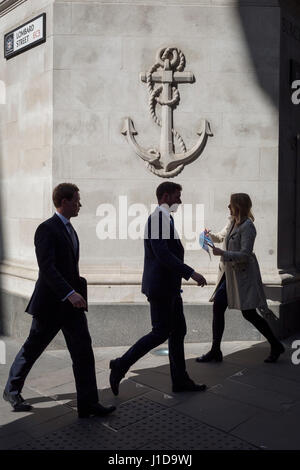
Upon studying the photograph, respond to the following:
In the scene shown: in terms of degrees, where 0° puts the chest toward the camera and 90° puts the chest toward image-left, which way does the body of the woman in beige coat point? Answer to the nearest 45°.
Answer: approximately 90°

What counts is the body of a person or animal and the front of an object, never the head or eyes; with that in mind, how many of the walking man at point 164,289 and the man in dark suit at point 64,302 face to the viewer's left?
0

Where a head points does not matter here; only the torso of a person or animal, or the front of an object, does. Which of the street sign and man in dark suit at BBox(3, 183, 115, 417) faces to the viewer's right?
the man in dark suit

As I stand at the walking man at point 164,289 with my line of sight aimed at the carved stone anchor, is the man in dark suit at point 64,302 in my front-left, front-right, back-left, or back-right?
back-left

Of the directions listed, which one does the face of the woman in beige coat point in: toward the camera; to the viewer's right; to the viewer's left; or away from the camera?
to the viewer's left

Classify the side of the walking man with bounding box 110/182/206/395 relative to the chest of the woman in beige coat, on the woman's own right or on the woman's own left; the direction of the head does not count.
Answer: on the woman's own left

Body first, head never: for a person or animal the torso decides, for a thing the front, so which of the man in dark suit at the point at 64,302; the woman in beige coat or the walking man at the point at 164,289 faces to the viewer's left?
the woman in beige coat

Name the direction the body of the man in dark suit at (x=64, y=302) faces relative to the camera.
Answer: to the viewer's right

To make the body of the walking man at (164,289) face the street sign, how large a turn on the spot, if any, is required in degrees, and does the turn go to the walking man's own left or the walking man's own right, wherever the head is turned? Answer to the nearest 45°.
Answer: approximately 135° to the walking man's own left

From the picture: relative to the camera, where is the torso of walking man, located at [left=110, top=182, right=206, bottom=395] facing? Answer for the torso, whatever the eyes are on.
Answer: to the viewer's right

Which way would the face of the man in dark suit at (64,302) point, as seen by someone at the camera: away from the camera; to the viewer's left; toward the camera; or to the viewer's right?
to the viewer's right

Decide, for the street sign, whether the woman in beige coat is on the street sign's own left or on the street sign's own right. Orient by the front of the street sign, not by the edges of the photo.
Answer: on the street sign's own left

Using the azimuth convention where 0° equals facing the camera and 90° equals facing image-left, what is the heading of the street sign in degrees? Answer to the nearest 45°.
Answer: approximately 45°

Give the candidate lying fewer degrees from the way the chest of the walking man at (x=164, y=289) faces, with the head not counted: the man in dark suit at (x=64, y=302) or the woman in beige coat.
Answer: the woman in beige coat

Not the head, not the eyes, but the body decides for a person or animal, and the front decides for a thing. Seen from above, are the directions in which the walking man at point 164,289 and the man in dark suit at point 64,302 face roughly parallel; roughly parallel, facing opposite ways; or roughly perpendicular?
roughly parallel

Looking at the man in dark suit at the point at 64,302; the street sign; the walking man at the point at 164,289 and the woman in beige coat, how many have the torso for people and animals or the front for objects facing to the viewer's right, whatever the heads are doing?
2

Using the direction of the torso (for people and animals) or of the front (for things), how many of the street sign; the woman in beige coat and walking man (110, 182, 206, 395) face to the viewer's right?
1
